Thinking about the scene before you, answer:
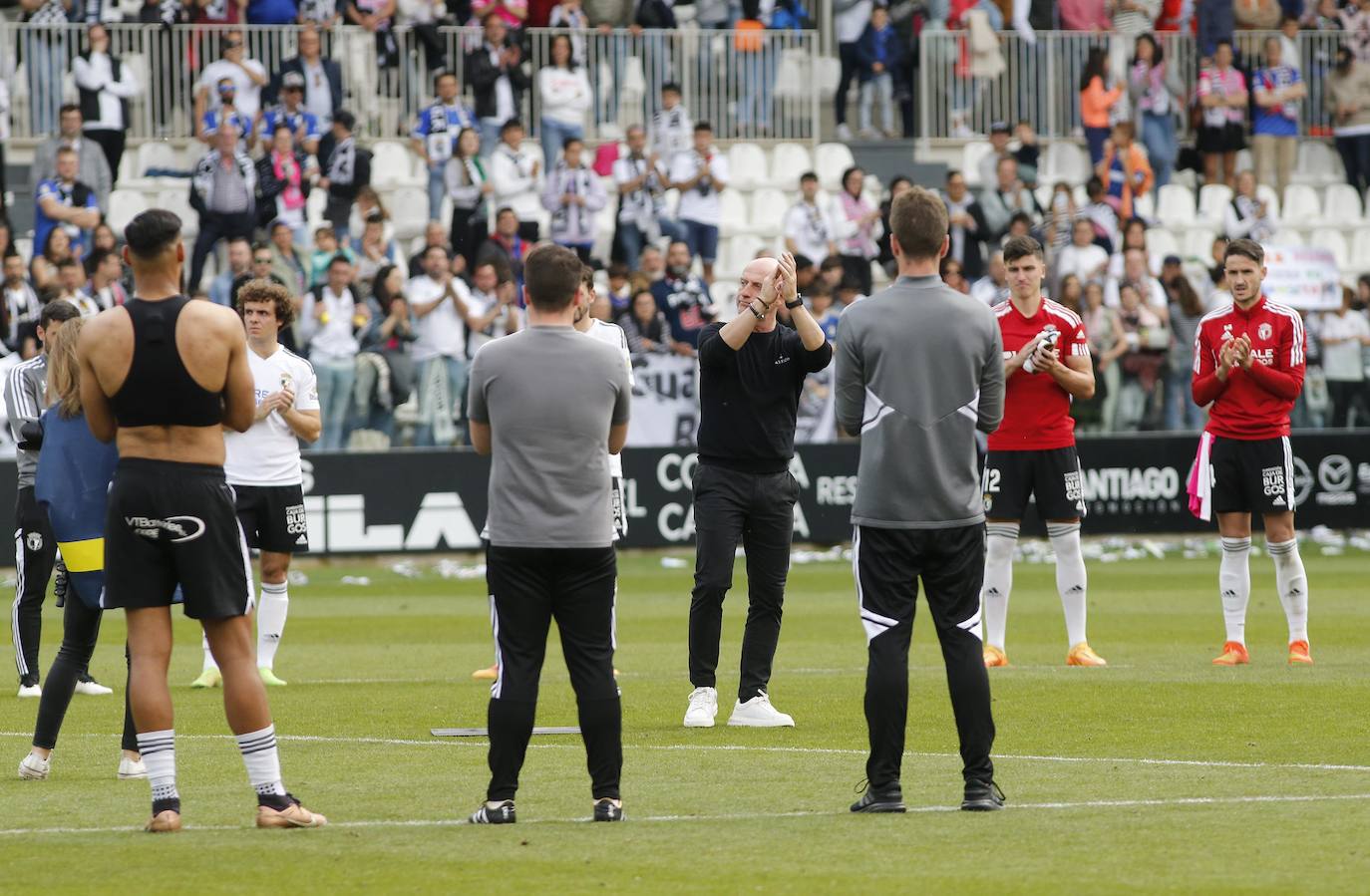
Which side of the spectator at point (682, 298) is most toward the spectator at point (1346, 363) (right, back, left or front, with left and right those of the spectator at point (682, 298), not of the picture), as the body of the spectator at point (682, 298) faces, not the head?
left

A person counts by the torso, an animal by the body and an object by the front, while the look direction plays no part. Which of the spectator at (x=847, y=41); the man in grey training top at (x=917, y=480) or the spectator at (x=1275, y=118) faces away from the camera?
the man in grey training top

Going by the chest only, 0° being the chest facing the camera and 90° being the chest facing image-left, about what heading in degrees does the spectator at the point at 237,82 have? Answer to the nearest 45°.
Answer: approximately 0°

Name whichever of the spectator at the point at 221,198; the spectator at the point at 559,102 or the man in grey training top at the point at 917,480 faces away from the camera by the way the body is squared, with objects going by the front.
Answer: the man in grey training top

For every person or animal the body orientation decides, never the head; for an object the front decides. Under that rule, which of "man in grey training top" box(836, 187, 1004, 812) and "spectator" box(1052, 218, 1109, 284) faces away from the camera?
the man in grey training top

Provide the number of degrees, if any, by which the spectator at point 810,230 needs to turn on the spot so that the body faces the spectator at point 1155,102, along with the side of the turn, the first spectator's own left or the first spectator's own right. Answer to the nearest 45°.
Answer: approximately 135° to the first spectator's own left

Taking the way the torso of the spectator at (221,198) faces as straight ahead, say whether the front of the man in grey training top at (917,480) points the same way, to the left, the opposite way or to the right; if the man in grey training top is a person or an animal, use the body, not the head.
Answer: the opposite way
